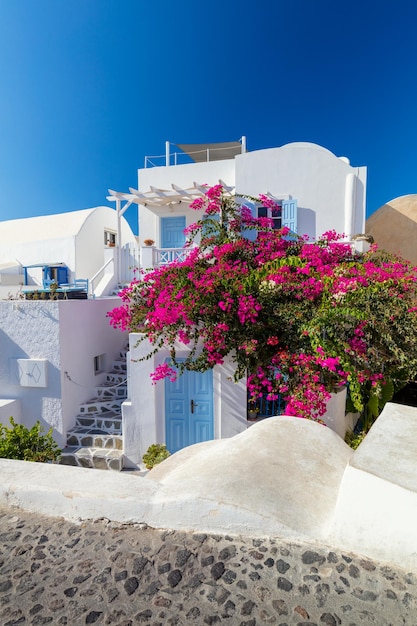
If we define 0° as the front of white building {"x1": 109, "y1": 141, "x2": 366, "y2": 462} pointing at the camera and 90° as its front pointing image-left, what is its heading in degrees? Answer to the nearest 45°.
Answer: approximately 0°

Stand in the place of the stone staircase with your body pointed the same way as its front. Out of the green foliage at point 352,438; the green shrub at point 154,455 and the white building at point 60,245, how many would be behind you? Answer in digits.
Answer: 1

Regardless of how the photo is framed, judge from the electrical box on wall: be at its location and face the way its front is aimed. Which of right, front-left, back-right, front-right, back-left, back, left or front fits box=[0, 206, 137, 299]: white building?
back

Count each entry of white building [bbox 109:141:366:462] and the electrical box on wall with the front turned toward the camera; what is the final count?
2

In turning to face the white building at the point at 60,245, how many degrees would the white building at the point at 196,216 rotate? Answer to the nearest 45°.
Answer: approximately 135° to its right

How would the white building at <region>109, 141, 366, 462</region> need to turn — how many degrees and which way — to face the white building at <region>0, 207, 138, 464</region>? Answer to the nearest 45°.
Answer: approximately 45° to its right

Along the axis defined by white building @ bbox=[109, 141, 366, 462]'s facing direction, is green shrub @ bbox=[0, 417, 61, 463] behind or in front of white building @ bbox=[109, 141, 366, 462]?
in front

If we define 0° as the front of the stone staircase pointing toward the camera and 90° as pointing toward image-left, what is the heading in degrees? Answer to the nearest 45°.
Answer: approximately 0°
